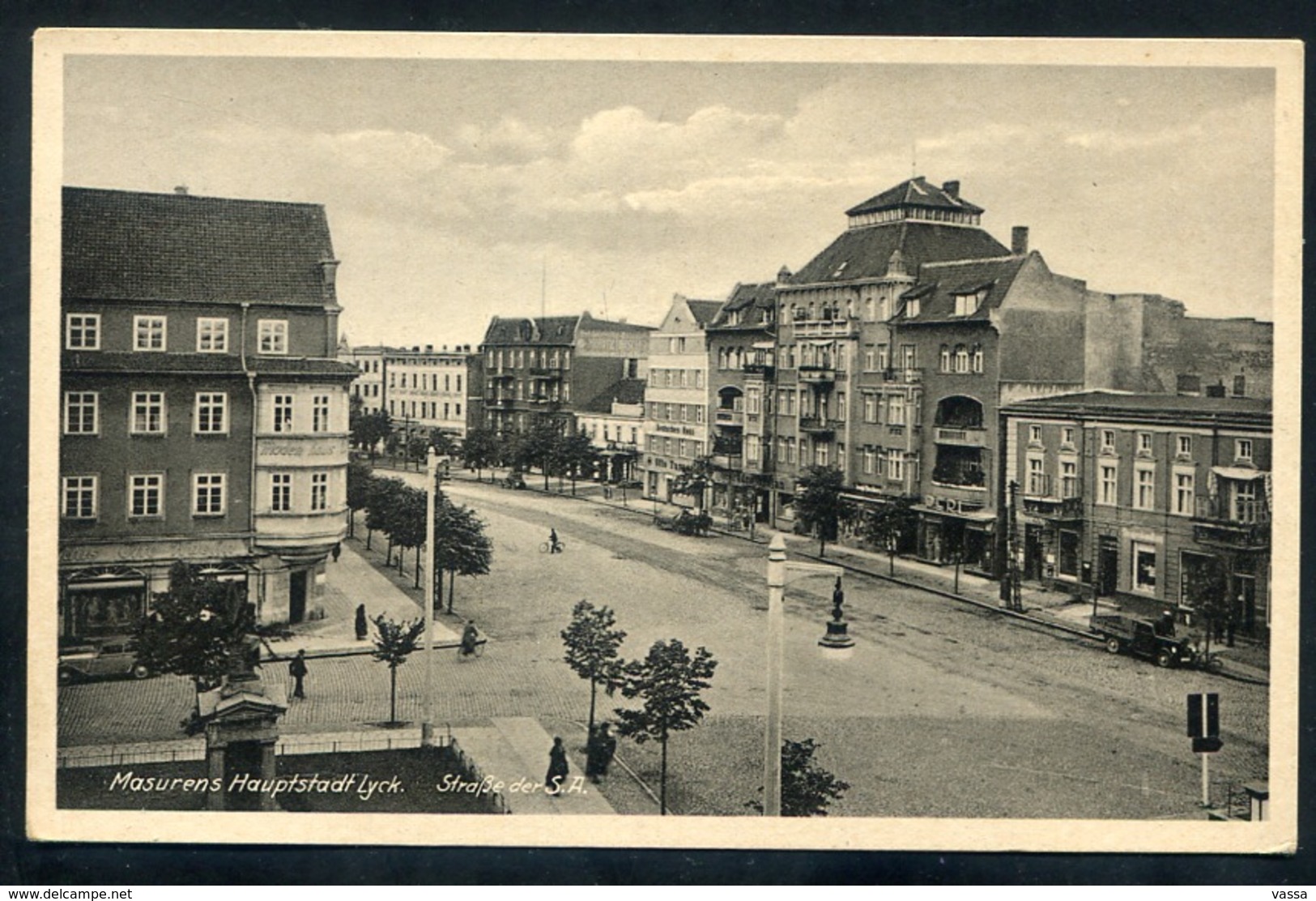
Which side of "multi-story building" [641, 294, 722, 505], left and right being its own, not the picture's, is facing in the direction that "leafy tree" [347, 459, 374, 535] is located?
front

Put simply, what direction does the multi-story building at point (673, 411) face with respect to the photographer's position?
facing the viewer and to the left of the viewer

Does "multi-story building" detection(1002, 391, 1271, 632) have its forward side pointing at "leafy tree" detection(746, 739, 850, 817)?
yes

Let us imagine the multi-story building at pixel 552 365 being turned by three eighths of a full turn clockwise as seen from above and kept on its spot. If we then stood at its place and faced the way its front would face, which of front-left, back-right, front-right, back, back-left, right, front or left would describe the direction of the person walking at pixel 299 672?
back-left

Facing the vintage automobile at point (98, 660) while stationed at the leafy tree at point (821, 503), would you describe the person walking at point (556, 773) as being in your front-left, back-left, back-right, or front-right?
front-left

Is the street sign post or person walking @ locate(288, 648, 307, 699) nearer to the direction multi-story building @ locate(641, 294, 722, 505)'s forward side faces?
the person walking
